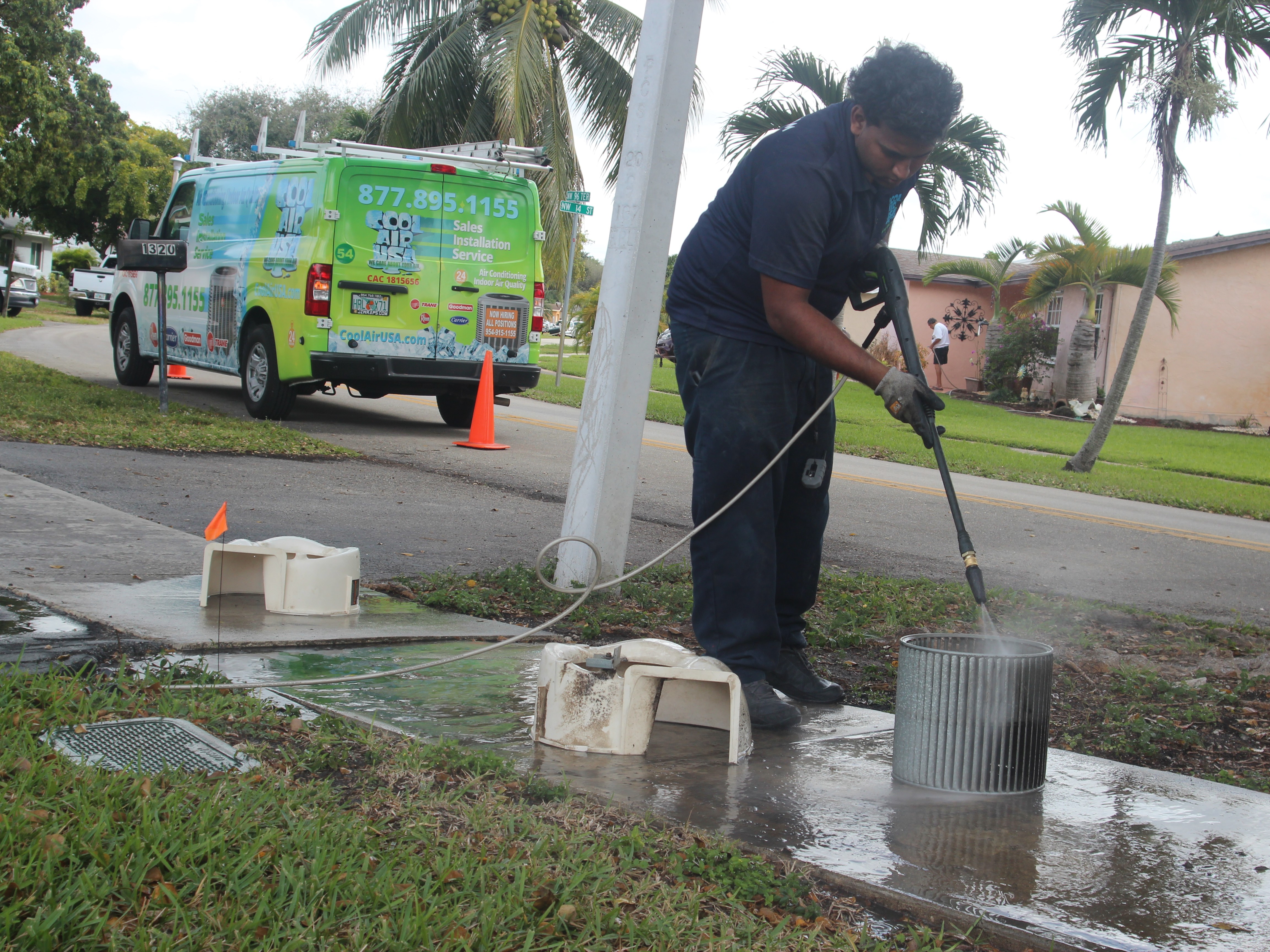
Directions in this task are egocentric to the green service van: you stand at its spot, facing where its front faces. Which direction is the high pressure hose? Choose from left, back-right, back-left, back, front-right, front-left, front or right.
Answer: back-left

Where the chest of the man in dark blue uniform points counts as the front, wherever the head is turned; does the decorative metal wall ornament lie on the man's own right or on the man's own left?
on the man's own left

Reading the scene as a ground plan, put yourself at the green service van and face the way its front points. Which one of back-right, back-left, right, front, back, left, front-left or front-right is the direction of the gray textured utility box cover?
back-left

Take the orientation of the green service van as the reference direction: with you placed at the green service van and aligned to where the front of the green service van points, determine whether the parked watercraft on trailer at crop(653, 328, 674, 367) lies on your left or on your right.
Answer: on your right

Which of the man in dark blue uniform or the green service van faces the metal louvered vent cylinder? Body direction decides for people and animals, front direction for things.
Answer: the man in dark blue uniform

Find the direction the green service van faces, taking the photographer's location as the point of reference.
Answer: facing away from the viewer and to the left of the viewer

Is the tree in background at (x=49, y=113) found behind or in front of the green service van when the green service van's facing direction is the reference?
in front

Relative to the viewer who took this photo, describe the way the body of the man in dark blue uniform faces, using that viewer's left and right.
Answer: facing the viewer and to the right of the viewer

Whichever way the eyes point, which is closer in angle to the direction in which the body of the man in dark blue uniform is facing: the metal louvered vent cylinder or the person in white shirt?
the metal louvered vent cylinder

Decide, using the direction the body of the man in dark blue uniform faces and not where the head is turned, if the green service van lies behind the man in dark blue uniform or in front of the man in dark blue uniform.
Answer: behind

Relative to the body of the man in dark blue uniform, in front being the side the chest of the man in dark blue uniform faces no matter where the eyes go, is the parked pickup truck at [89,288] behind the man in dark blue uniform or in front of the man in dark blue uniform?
behind

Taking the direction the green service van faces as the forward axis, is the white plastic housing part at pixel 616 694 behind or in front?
behind

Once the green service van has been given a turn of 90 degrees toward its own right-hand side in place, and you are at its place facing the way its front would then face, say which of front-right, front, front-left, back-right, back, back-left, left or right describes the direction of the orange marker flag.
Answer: back-right

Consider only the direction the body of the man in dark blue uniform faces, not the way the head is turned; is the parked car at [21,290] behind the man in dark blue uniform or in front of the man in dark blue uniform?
behind

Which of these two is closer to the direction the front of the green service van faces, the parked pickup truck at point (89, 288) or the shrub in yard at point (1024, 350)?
the parked pickup truck
